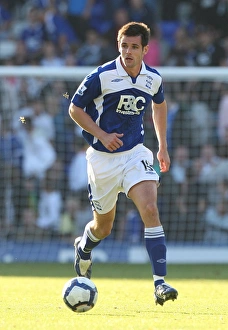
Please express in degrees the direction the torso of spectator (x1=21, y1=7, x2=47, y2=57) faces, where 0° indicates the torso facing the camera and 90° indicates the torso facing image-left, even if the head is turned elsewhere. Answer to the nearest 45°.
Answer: approximately 0°

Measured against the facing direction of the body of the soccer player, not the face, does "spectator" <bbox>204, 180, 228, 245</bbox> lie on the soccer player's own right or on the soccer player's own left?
on the soccer player's own left

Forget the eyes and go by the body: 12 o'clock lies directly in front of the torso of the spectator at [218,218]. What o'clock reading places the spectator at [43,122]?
the spectator at [43,122] is roughly at 3 o'clock from the spectator at [218,218].

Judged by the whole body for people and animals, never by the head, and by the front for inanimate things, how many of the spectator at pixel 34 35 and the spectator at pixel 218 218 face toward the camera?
2

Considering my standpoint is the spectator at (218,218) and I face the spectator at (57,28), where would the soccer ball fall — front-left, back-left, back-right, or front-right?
back-left

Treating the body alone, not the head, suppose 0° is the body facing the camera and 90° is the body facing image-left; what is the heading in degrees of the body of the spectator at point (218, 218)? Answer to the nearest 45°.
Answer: approximately 0°

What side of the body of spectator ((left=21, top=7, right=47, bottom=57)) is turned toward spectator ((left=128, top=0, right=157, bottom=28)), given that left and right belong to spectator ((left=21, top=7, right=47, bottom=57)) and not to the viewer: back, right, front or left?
left

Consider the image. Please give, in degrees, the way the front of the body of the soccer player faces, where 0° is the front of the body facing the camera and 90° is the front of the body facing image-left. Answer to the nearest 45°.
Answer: approximately 315°

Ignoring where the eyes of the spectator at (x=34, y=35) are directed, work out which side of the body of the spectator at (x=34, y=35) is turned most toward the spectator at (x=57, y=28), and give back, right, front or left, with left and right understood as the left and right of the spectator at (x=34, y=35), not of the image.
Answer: left

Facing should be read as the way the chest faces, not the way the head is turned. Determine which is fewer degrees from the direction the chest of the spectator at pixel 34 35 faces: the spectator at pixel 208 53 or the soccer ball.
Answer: the soccer ball
